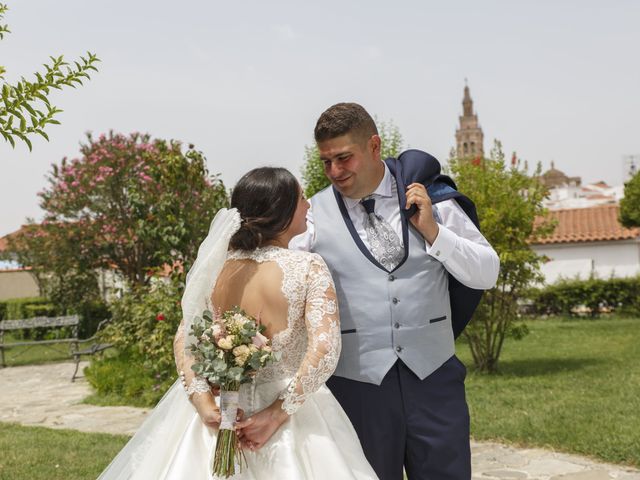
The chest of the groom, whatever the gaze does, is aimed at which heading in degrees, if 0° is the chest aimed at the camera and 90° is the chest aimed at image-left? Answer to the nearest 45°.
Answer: approximately 0°

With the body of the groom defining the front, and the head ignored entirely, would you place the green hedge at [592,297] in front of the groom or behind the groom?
behind

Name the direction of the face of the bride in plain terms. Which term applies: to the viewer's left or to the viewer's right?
to the viewer's right

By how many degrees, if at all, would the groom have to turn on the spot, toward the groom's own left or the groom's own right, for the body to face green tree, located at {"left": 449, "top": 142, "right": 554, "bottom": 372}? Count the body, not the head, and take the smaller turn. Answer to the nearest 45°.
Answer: approximately 180°

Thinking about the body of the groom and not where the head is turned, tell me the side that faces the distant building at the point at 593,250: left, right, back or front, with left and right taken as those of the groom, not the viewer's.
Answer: back

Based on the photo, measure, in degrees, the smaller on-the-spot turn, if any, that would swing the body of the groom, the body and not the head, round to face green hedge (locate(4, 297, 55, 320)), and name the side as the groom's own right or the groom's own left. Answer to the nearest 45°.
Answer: approximately 135° to the groom's own right
